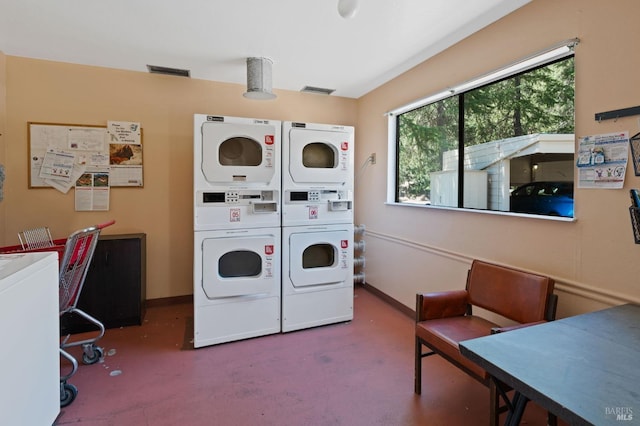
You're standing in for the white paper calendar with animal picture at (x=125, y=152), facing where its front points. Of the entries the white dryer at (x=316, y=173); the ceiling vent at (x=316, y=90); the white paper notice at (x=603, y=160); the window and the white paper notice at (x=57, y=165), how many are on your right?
1

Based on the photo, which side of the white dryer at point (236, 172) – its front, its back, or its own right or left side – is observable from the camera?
front

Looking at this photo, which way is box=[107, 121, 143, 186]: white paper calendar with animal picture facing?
toward the camera

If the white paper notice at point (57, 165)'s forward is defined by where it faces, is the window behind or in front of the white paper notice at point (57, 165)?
in front

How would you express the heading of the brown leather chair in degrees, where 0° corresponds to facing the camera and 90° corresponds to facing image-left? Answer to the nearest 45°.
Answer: approximately 45°

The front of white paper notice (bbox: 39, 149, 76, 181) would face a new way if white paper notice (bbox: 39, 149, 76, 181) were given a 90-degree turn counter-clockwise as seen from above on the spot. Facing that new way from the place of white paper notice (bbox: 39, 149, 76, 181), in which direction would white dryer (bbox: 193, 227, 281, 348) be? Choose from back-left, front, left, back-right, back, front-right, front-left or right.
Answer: front-right

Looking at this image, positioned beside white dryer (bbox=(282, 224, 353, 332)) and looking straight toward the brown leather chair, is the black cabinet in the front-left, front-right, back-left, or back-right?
back-right

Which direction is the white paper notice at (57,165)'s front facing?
toward the camera

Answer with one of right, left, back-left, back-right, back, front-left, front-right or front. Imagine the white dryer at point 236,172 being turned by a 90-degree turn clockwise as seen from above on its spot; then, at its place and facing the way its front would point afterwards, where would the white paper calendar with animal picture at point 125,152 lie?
front-right
